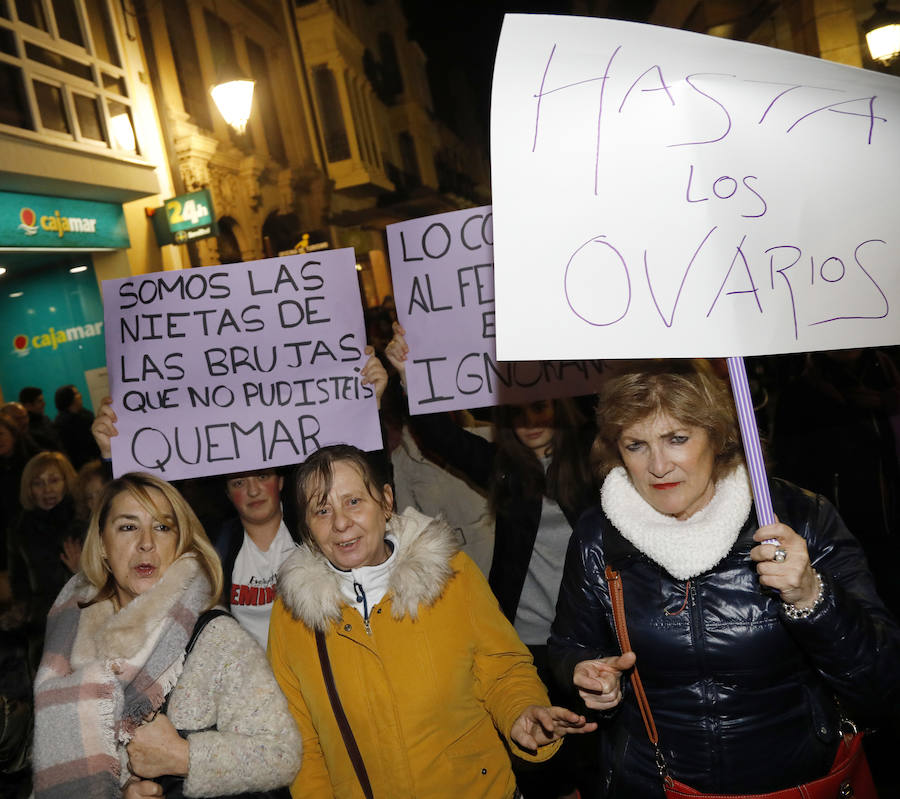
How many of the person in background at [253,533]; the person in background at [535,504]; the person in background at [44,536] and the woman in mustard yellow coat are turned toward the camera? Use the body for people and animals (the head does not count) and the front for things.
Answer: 4

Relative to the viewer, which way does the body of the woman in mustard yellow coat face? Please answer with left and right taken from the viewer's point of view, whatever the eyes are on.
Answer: facing the viewer

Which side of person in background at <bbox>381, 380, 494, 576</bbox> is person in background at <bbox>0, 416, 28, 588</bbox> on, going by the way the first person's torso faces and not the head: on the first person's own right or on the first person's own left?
on the first person's own right

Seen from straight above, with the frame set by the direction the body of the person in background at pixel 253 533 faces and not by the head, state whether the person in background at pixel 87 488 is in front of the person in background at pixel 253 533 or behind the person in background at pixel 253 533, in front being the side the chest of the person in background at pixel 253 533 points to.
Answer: behind

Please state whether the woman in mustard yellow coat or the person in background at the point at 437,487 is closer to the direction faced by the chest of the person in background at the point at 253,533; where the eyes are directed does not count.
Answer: the woman in mustard yellow coat

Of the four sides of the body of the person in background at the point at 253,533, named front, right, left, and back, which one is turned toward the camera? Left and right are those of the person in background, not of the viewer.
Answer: front

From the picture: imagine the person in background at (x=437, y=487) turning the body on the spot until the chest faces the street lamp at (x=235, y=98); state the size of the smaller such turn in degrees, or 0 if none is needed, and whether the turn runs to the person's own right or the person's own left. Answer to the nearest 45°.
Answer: approximately 135° to the person's own right

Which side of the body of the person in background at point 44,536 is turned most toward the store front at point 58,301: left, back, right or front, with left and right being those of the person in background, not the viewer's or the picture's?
back

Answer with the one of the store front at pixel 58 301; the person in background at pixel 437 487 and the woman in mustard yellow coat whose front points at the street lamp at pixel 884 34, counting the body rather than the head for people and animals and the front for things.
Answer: the store front

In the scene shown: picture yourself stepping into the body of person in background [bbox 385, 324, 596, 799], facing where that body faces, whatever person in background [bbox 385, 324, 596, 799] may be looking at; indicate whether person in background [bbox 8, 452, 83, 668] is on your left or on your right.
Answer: on your right

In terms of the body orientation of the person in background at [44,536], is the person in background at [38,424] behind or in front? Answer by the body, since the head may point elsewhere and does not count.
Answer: behind

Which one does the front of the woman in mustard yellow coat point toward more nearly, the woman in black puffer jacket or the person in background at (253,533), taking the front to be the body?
the woman in black puffer jacket

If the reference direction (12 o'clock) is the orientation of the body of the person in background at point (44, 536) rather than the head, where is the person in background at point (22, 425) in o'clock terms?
the person in background at point (22, 425) is roughly at 6 o'clock from the person in background at point (44, 536).

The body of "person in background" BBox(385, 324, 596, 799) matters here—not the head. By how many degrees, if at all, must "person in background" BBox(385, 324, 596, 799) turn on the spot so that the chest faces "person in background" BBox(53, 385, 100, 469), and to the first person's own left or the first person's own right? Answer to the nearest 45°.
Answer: approximately 135° to the first person's own right

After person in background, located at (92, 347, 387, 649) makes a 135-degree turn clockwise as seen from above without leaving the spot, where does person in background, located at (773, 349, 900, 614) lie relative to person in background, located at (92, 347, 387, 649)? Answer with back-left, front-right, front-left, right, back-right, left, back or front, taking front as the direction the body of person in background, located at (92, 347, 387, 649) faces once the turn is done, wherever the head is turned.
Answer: back-right
